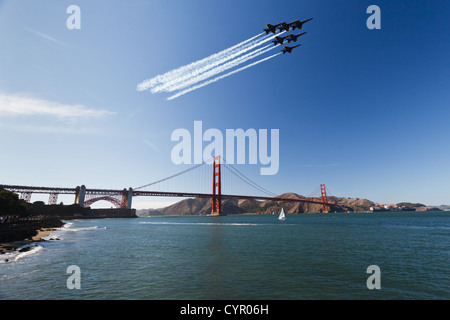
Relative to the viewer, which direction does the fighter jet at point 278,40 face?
to the viewer's right
